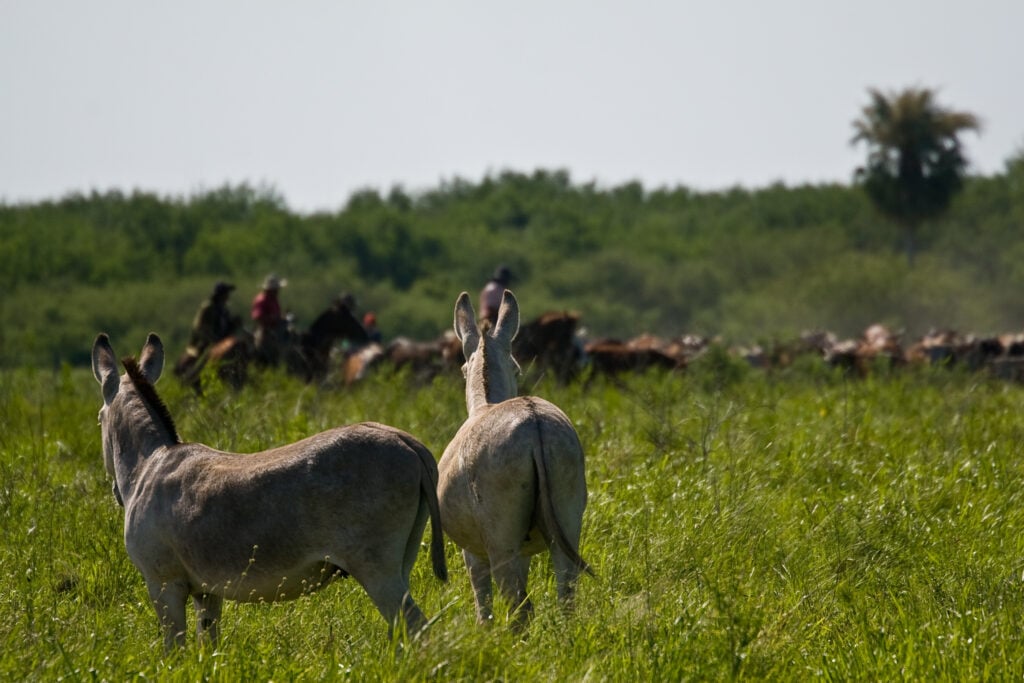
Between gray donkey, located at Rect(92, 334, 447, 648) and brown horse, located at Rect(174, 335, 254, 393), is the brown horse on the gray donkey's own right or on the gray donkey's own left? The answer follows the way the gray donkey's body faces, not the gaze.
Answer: on the gray donkey's own right

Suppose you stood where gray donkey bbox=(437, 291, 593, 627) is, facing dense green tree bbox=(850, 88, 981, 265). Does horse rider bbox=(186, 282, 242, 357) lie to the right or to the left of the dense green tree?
left

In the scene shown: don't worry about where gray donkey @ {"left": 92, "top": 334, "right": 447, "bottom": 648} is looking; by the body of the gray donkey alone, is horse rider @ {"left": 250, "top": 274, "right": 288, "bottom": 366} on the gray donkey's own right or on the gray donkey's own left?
on the gray donkey's own right

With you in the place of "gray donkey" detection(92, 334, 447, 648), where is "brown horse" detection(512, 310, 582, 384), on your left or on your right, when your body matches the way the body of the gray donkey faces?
on your right

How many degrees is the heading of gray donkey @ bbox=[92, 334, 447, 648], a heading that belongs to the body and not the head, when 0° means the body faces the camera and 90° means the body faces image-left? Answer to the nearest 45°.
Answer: approximately 90°

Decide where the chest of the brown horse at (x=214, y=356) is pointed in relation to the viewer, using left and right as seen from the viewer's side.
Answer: facing to the left of the viewer

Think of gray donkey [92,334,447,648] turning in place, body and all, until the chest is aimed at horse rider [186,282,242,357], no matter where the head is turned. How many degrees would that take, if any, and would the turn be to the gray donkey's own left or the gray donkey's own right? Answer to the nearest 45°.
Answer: approximately 90° to the gray donkey's own right

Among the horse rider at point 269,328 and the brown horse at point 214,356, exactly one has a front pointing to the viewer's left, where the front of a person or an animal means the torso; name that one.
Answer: the brown horse
